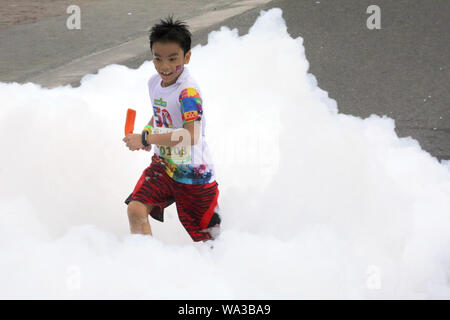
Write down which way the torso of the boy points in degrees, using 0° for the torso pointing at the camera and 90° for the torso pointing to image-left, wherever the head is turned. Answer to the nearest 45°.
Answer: approximately 45°

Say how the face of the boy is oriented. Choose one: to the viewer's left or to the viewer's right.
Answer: to the viewer's left
